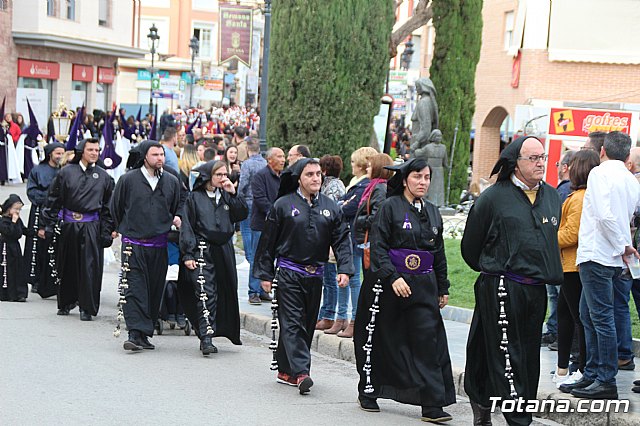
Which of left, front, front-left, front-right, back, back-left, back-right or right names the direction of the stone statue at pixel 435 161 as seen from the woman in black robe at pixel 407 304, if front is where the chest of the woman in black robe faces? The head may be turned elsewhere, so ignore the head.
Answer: back-left

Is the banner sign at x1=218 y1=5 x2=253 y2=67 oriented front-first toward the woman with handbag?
yes

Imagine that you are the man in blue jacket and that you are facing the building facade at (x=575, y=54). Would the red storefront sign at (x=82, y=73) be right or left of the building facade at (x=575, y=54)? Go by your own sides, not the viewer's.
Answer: left

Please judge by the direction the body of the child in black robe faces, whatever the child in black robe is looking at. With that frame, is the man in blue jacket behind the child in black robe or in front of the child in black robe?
in front

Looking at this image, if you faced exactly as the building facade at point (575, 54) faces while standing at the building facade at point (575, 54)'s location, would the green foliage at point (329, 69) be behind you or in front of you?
in front

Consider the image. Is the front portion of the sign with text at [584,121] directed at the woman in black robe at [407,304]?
yes

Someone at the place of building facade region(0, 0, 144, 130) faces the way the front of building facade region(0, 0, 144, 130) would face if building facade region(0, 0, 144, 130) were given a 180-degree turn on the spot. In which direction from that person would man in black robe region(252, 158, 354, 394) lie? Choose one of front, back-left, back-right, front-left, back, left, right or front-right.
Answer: back-left

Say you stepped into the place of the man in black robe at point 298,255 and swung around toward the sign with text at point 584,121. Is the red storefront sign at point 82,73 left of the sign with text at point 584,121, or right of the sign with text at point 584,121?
left
